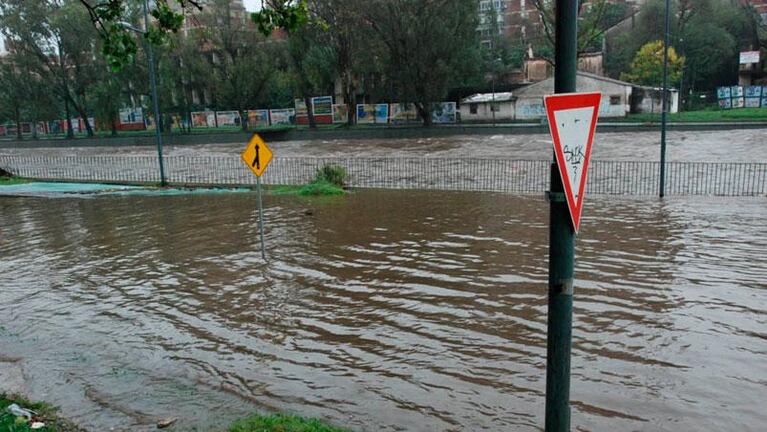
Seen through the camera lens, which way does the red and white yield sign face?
facing the viewer and to the right of the viewer

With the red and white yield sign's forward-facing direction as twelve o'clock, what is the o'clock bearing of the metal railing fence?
The metal railing fence is roughly at 7 o'clock from the red and white yield sign.

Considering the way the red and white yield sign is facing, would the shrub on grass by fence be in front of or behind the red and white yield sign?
behind
